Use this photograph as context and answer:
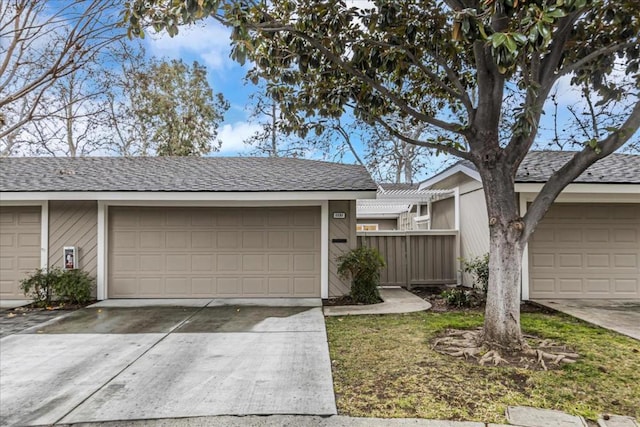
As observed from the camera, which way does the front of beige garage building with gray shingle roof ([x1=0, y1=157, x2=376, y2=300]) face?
facing the viewer

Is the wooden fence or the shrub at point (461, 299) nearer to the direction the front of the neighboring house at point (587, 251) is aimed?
the shrub

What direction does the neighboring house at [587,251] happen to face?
toward the camera

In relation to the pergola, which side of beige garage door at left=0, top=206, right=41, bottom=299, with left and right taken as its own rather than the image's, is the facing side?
left

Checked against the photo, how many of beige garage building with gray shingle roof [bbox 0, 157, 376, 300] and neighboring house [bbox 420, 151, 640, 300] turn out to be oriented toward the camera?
2

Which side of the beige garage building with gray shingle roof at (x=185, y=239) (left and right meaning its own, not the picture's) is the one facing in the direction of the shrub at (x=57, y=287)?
right

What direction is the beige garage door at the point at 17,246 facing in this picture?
toward the camera

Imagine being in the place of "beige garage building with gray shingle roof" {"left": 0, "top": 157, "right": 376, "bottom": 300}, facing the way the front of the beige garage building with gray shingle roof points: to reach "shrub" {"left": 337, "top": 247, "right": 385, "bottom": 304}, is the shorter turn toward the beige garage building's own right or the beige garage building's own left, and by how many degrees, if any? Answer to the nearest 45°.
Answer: approximately 45° to the beige garage building's own left

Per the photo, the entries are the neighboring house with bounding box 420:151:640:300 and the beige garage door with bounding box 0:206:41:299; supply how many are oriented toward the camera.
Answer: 2

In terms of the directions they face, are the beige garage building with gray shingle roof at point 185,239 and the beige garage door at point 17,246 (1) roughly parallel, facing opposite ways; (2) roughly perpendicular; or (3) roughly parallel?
roughly parallel
